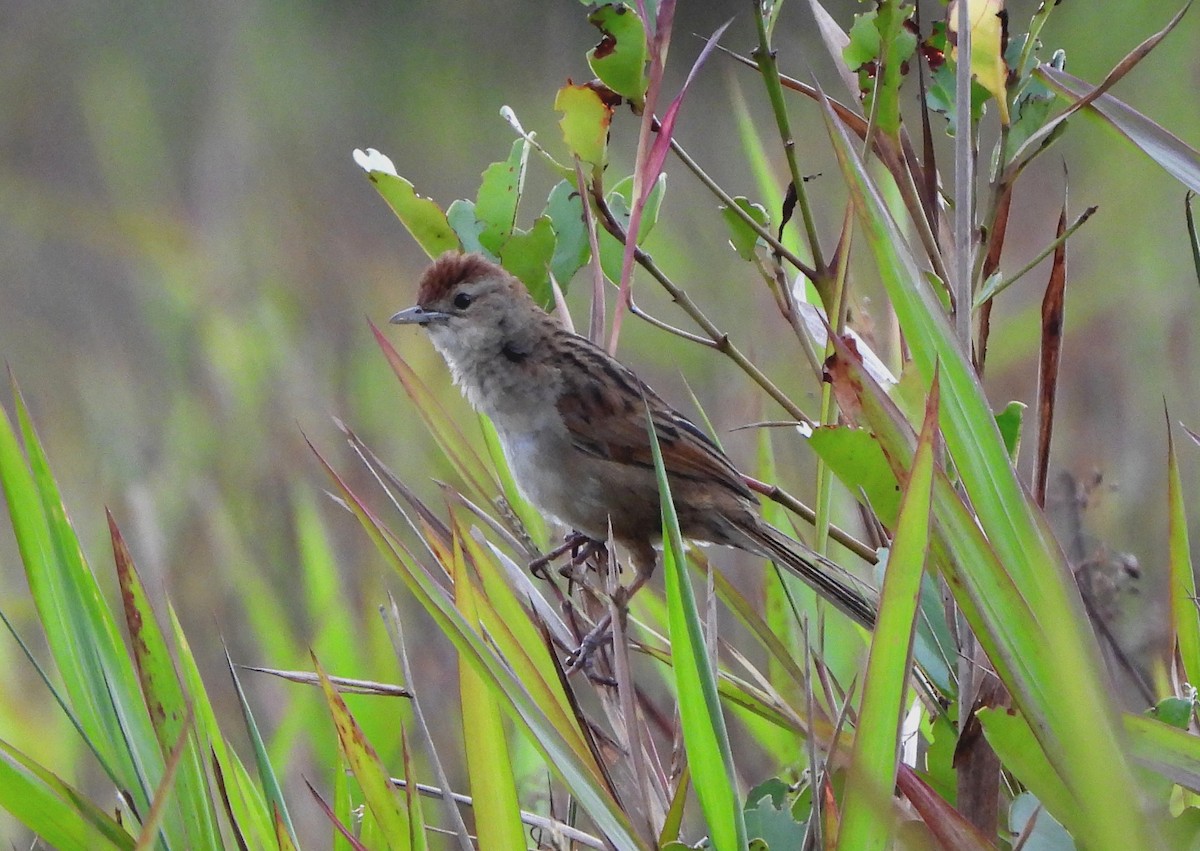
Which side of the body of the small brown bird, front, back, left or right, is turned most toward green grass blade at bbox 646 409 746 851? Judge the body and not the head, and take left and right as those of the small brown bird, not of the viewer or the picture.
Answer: left

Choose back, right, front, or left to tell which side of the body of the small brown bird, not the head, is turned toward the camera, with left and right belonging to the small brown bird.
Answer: left
